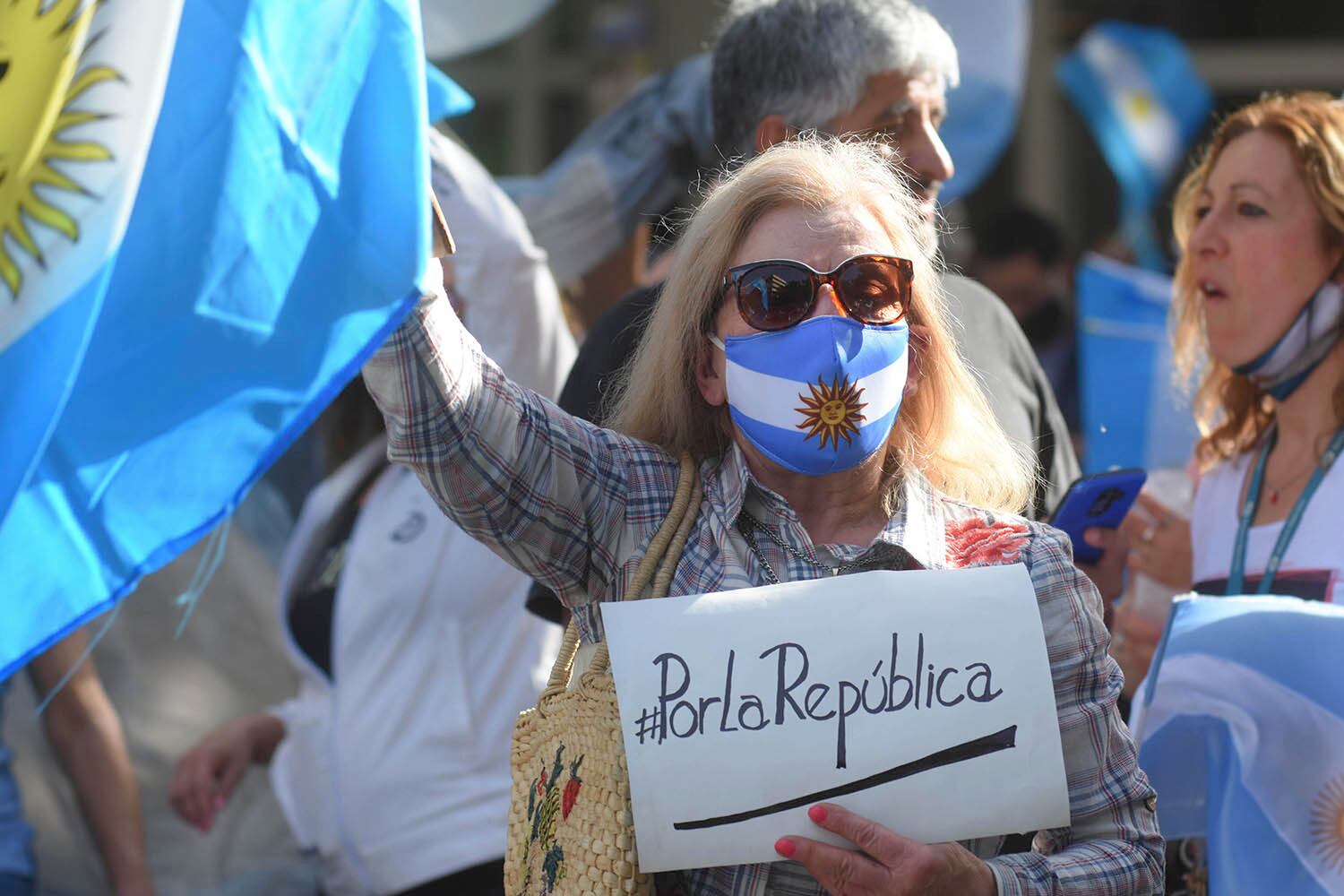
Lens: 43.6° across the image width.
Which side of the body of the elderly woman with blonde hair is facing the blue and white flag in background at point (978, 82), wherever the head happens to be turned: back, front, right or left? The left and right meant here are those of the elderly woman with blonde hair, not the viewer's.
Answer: back

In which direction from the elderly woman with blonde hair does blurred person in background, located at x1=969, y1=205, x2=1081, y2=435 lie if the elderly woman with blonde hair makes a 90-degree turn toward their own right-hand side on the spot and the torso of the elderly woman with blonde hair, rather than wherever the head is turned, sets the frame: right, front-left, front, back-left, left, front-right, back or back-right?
right

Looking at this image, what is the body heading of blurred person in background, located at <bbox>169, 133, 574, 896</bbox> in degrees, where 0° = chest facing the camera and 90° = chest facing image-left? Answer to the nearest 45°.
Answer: approximately 45°

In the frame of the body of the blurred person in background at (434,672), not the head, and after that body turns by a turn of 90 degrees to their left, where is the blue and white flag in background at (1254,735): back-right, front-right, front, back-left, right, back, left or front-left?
front

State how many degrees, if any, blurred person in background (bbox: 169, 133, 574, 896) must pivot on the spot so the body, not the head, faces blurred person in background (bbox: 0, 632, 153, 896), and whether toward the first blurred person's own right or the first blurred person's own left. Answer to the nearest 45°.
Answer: approximately 45° to the first blurred person's own right

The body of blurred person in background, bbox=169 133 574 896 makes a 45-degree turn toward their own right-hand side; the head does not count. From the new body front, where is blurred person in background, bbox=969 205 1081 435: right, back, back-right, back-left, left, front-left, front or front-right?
back-right

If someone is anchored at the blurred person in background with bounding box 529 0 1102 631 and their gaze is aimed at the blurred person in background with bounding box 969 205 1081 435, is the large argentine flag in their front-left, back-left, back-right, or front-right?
back-left
